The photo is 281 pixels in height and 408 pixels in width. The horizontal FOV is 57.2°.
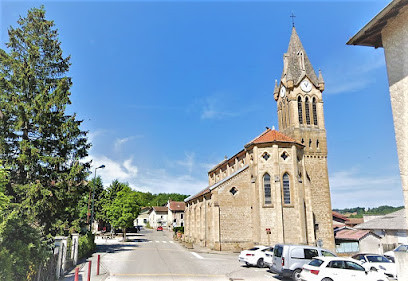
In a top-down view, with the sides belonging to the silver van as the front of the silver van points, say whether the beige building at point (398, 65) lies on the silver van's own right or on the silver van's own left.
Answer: on the silver van's own right

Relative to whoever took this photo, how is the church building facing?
facing away from the viewer and to the left of the viewer

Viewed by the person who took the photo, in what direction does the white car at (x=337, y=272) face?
facing away from the viewer and to the right of the viewer

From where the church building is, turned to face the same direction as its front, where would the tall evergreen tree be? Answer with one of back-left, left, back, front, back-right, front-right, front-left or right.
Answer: left

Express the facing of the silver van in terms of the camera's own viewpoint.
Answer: facing away from the viewer and to the right of the viewer

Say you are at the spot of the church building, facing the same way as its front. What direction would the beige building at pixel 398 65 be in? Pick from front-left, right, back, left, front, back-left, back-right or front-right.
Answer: back-left
